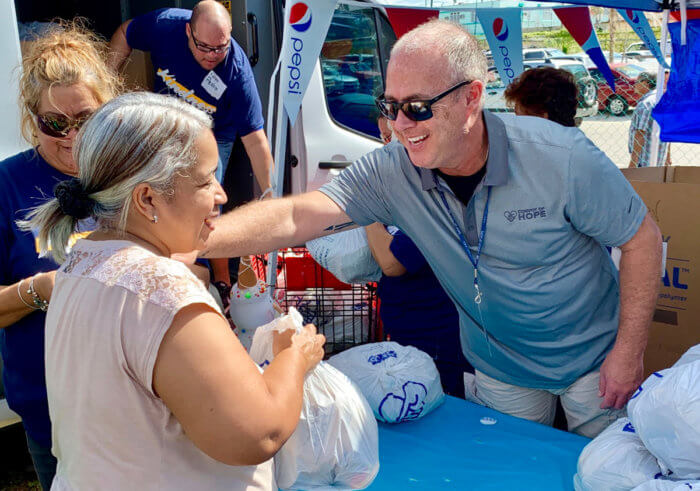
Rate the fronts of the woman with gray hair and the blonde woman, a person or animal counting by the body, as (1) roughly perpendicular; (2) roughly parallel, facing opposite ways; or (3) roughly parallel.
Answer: roughly perpendicular

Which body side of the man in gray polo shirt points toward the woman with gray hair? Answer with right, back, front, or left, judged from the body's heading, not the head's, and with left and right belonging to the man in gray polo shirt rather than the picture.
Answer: front

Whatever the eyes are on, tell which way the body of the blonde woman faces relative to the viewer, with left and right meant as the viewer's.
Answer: facing the viewer and to the right of the viewer

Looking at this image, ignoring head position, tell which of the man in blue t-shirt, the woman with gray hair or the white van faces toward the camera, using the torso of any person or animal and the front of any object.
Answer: the man in blue t-shirt

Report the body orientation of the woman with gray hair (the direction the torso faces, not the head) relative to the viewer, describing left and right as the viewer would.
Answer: facing away from the viewer and to the right of the viewer

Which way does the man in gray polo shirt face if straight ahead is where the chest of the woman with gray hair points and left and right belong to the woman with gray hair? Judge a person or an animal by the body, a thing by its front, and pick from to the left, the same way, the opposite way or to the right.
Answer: the opposite way

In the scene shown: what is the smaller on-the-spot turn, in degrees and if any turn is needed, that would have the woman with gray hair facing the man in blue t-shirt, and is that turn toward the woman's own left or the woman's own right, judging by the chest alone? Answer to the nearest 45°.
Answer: approximately 45° to the woman's own left

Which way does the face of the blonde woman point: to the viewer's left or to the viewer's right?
to the viewer's right

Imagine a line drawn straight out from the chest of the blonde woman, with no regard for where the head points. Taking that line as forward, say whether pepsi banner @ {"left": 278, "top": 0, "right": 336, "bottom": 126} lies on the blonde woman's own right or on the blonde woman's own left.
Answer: on the blonde woman's own left

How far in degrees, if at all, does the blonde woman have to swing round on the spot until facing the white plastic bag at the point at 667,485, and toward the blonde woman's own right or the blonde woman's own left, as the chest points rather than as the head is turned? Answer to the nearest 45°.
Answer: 0° — they already face it

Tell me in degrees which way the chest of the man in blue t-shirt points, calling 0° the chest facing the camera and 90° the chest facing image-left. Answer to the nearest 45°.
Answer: approximately 0°
